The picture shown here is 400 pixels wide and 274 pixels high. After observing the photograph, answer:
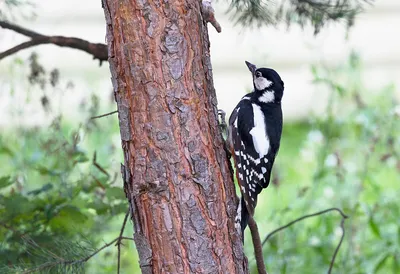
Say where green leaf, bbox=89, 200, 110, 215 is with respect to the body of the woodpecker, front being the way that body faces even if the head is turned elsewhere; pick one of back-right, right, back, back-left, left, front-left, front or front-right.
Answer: front

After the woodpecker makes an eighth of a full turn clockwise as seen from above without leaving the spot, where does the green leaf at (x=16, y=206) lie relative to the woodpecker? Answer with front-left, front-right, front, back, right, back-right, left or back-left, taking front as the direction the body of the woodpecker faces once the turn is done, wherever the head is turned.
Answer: front-left

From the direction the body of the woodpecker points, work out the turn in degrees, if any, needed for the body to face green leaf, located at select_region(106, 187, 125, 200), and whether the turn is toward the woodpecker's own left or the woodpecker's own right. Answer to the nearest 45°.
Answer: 0° — it already faces it

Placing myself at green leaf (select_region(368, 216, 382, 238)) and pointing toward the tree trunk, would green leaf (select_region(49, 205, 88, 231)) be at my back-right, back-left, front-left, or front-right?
front-right

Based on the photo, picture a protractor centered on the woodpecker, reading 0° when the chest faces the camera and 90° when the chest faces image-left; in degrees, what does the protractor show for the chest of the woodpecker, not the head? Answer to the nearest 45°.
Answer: approximately 90°

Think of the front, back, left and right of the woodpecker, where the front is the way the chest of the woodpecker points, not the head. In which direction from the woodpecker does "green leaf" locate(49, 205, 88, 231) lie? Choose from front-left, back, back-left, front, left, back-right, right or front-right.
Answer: front
